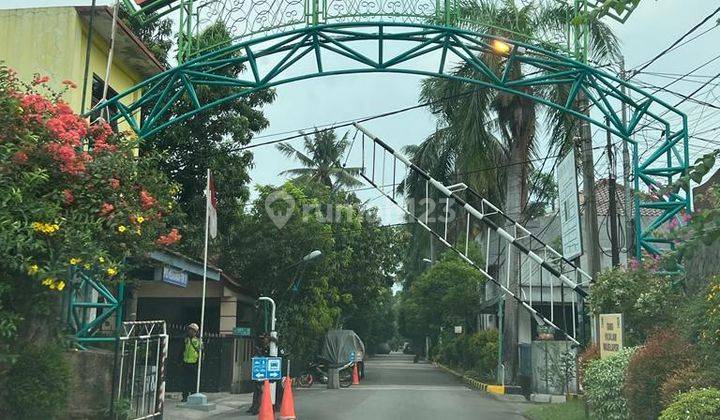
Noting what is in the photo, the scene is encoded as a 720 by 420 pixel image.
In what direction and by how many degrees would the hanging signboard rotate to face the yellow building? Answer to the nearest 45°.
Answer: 0° — it already faces it

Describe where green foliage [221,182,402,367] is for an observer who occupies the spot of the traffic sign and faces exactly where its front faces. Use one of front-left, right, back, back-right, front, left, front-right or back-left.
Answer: back

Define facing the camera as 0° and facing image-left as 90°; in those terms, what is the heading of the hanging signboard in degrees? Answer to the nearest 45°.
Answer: approximately 45°

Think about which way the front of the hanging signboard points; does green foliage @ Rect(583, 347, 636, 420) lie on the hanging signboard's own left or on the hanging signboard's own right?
on the hanging signboard's own left

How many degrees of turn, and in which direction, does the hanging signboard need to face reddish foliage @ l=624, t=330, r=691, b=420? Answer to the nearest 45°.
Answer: approximately 45° to its left
